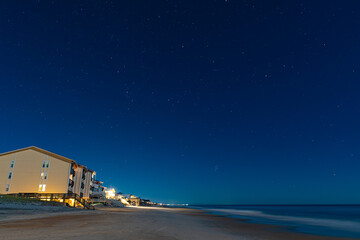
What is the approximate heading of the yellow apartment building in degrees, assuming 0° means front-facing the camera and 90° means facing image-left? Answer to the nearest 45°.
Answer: approximately 270°
